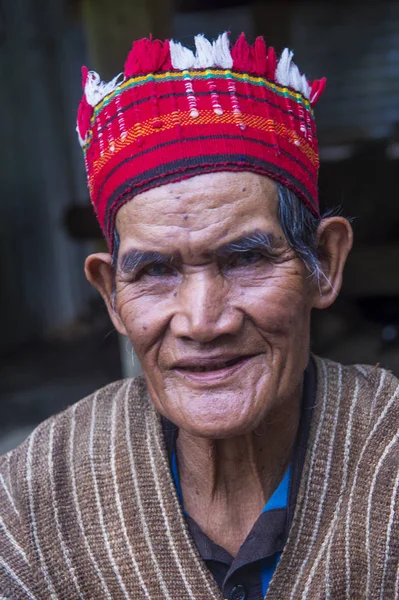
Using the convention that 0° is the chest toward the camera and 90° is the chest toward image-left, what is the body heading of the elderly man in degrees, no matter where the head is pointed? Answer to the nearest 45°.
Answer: approximately 0°
